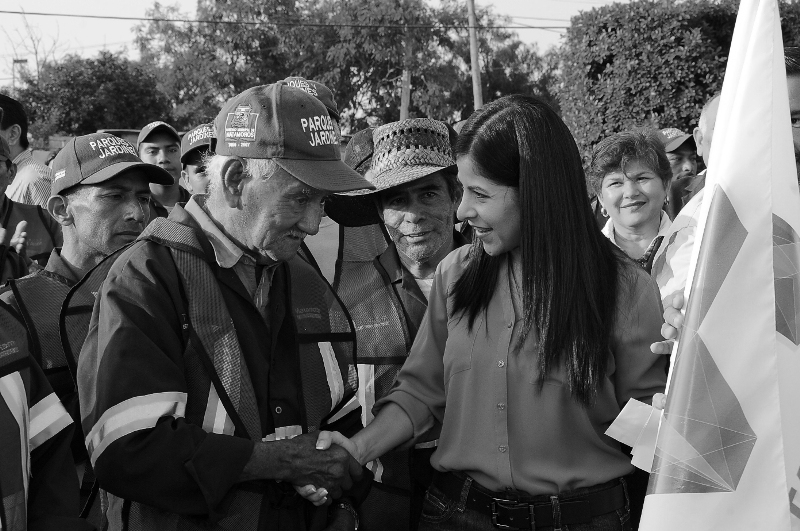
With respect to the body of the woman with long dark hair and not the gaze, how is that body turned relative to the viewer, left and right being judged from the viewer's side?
facing the viewer and to the left of the viewer

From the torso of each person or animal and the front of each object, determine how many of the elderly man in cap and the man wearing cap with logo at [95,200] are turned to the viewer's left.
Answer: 0

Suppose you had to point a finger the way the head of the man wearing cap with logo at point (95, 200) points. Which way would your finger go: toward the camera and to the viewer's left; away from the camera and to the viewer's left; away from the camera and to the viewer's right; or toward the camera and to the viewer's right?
toward the camera and to the viewer's right

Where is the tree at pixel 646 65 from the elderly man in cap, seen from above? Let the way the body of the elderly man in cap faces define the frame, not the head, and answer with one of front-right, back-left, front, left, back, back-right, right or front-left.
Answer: left

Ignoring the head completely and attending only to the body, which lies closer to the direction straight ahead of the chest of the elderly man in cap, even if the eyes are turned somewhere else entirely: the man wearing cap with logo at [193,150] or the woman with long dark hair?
the woman with long dark hair

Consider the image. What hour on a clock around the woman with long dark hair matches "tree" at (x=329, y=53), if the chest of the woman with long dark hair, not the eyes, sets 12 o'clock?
The tree is roughly at 4 o'clock from the woman with long dark hair.

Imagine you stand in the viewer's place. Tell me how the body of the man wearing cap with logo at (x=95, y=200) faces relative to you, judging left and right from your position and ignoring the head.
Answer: facing the viewer and to the right of the viewer

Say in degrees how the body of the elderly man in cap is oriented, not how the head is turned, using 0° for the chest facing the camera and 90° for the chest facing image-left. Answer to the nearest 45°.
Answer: approximately 315°

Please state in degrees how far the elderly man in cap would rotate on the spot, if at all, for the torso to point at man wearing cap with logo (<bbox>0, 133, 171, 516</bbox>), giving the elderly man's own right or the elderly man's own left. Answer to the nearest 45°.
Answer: approximately 135° to the elderly man's own left

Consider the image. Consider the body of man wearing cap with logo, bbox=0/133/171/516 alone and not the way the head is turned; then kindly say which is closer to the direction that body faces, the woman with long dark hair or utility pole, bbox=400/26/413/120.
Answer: the woman with long dark hair

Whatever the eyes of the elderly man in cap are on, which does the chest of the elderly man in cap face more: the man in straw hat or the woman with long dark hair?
the woman with long dark hair

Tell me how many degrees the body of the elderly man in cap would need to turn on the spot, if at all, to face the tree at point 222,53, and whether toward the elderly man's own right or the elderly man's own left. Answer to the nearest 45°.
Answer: approximately 135° to the elderly man's own left

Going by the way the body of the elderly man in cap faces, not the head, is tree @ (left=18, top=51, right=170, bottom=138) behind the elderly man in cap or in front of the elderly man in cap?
behind

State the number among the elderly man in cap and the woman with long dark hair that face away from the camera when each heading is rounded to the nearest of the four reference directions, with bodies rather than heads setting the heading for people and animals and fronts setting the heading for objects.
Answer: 0

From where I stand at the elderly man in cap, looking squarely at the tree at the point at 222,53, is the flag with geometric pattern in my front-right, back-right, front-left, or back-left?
back-right
